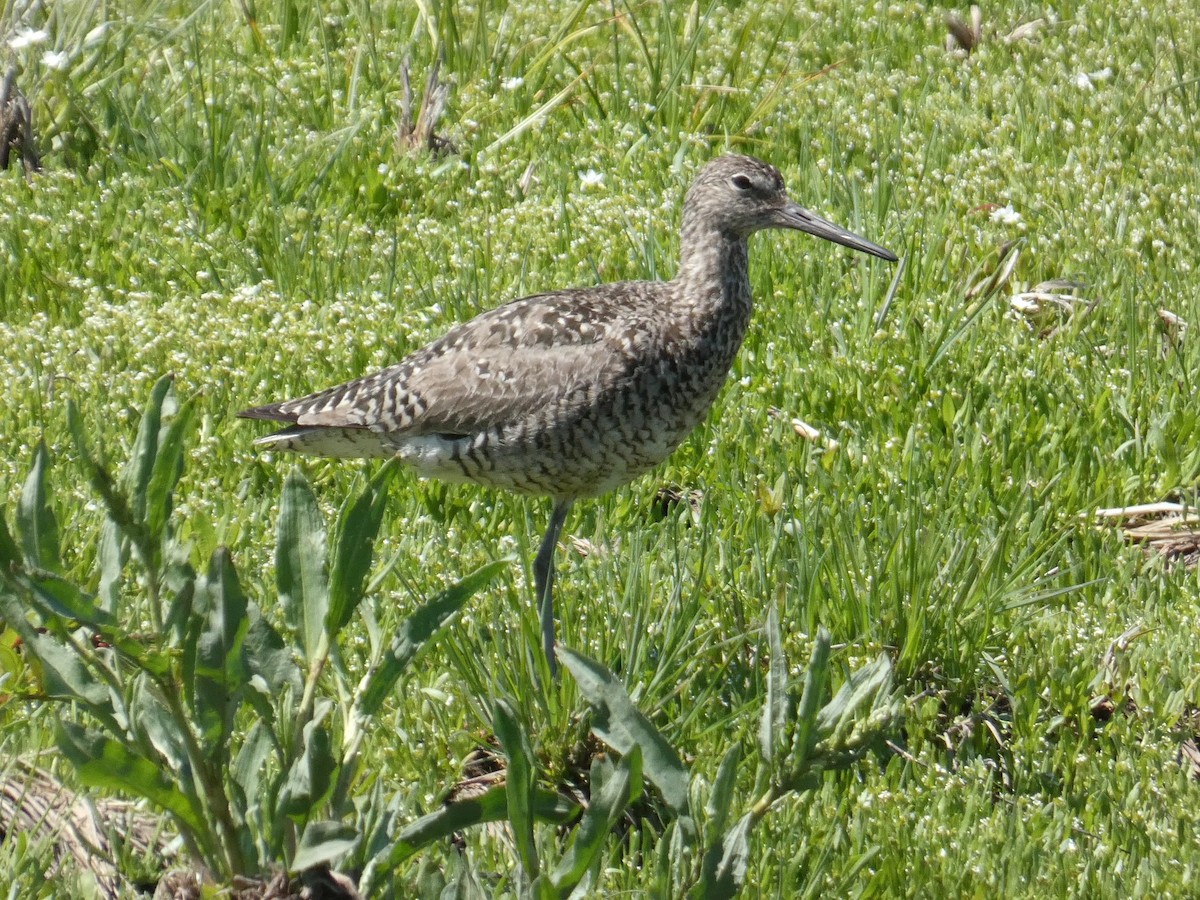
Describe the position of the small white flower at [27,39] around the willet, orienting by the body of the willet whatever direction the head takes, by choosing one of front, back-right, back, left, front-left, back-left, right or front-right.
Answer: back-left

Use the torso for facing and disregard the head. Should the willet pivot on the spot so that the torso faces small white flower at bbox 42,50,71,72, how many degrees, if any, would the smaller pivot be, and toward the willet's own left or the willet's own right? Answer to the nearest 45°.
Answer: approximately 135° to the willet's own left

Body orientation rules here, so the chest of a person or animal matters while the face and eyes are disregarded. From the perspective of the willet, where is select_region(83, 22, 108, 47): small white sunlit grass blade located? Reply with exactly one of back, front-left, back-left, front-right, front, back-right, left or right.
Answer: back-left

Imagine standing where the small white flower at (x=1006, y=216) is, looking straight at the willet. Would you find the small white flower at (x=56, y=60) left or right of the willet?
right

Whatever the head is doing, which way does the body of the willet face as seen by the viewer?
to the viewer's right

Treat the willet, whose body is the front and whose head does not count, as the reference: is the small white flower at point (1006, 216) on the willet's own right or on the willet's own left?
on the willet's own left
